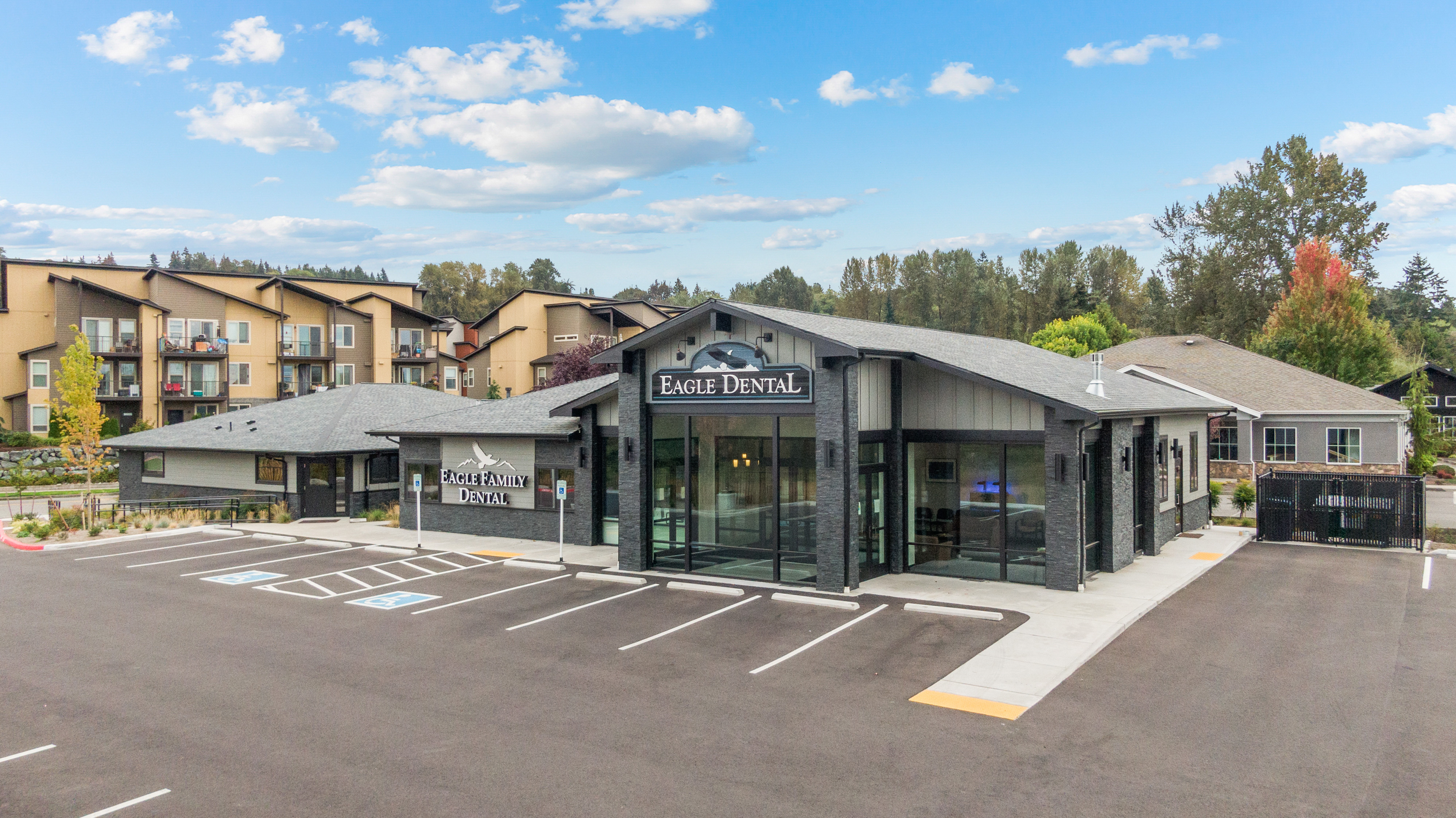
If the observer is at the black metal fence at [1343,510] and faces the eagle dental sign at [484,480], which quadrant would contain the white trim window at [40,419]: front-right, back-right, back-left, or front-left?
front-right

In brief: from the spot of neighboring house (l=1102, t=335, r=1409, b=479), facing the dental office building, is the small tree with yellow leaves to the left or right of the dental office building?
right

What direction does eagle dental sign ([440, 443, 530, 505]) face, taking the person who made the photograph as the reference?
facing the viewer and to the left of the viewer

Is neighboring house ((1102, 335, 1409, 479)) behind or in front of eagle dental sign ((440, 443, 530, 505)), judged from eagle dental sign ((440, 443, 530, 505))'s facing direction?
behind

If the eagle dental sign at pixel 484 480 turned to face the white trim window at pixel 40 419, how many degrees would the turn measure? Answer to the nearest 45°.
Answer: approximately 90° to its right

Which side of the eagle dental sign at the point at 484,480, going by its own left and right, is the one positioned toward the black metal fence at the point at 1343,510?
left
